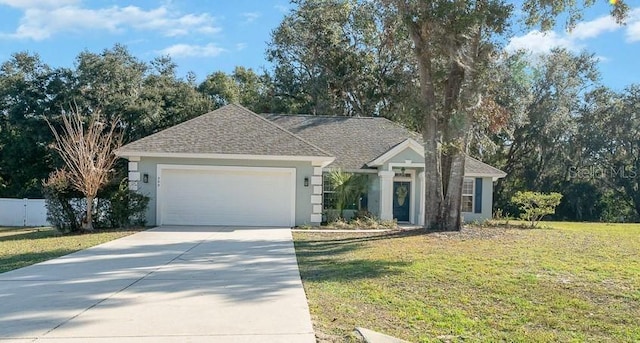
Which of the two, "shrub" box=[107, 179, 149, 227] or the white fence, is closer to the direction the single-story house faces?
the shrub

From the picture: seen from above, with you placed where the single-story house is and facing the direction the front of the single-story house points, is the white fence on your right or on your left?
on your right

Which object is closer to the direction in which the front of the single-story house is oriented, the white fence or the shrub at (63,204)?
the shrub

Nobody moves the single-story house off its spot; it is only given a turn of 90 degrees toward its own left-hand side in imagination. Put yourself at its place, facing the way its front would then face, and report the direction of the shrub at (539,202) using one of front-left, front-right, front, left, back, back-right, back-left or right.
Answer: front

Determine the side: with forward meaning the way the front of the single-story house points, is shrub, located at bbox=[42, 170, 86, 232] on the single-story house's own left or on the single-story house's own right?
on the single-story house's own right

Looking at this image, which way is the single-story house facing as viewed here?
toward the camera
